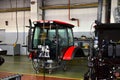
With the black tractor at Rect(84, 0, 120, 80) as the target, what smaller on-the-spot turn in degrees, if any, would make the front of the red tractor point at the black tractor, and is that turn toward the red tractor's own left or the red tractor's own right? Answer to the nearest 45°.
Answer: approximately 90° to the red tractor's own left

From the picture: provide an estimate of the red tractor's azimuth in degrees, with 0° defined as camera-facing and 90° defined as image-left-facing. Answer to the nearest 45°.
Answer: approximately 45°

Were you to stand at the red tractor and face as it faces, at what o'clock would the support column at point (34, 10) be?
The support column is roughly at 4 o'clock from the red tractor.

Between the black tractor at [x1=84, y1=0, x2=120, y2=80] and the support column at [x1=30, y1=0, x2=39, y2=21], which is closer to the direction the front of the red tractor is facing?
the black tractor
